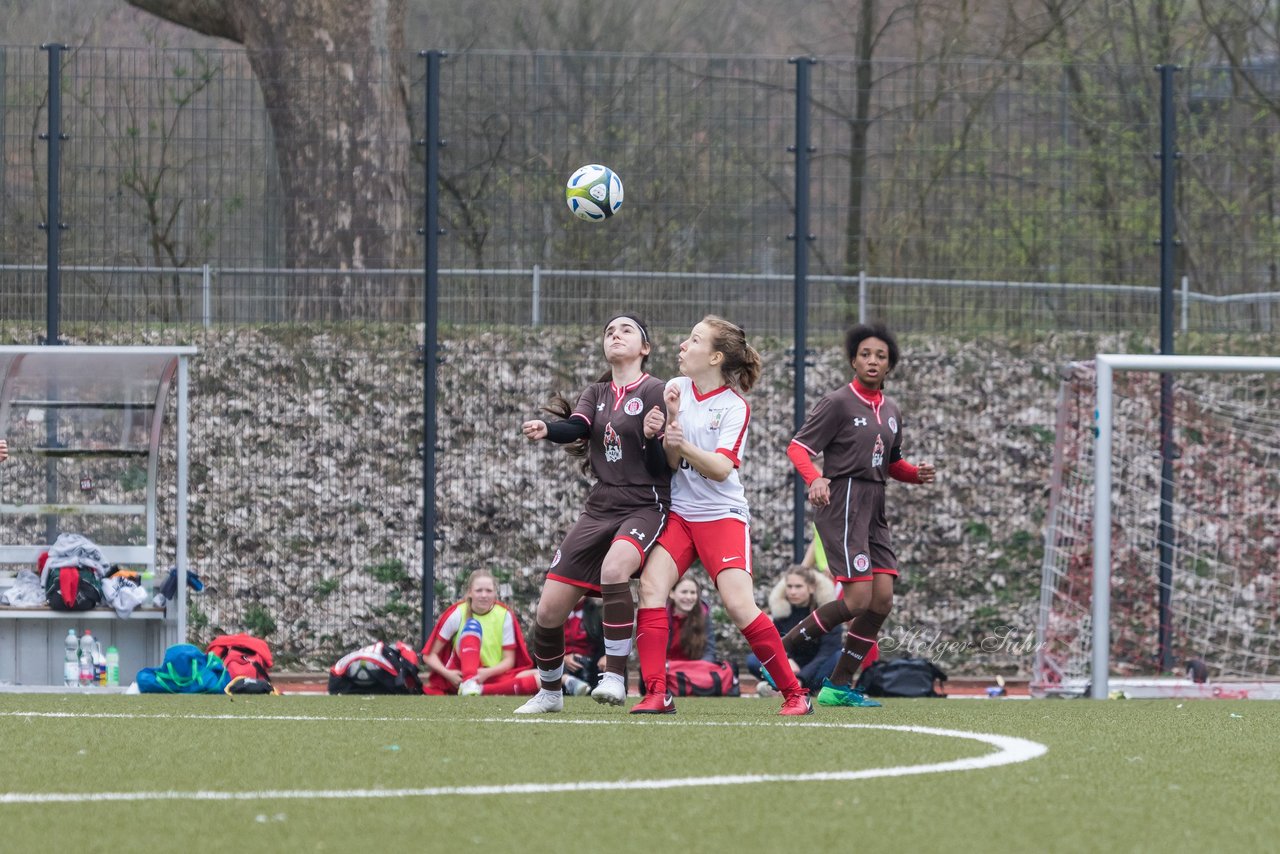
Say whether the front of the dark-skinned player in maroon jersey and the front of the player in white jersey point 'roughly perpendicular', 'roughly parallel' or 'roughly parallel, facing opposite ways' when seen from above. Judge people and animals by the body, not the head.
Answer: roughly perpendicular

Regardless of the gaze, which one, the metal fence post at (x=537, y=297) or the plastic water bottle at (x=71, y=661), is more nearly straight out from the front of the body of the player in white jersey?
the plastic water bottle

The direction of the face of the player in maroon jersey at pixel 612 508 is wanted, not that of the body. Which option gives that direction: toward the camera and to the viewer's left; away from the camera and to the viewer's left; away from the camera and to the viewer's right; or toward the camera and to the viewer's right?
toward the camera and to the viewer's left

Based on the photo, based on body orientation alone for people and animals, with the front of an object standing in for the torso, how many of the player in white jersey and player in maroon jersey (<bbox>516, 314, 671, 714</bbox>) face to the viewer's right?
0

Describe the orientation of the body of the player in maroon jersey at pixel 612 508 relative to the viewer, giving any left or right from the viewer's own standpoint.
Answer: facing the viewer and to the left of the viewer

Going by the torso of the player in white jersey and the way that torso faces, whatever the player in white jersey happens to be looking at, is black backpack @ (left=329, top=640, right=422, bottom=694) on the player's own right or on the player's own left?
on the player's own right

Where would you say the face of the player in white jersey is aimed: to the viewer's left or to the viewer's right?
to the viewer's left

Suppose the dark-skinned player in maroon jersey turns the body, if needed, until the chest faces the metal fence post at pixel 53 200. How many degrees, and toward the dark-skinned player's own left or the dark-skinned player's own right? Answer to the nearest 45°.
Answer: approximately 135° to the dark-skinned player's own right

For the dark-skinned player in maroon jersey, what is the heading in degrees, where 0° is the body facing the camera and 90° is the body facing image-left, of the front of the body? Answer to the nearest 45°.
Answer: approximately 315°

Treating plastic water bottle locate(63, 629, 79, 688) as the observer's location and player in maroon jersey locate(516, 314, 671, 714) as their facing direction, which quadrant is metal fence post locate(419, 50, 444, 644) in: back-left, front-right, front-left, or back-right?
front-left

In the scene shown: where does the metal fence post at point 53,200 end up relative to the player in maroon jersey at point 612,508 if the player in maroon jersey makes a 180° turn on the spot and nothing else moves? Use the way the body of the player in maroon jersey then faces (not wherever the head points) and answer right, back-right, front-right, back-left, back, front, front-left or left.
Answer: left

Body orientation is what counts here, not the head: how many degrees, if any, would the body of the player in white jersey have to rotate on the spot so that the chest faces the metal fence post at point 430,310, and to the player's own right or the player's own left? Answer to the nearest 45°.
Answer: approximately 90° to the player's own right

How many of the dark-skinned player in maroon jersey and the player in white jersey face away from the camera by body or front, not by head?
0

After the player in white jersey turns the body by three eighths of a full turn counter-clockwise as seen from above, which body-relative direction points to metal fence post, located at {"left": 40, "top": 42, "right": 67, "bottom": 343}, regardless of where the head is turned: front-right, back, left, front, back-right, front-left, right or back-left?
back-left

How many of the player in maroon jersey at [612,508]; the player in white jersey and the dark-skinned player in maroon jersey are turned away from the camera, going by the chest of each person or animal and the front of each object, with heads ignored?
0
